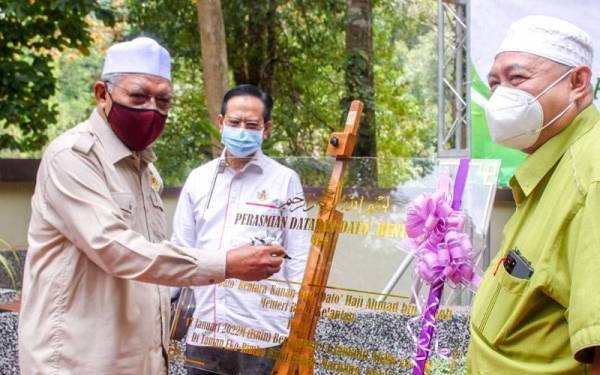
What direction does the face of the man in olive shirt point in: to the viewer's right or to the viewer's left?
to the viewer's left

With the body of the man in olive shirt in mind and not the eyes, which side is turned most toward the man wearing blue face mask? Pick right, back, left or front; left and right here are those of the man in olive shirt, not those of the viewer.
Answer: right

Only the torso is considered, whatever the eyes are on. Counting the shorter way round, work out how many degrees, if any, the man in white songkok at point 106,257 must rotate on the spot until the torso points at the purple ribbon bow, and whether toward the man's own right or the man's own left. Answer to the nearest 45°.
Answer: approximately 45° to the man's own left

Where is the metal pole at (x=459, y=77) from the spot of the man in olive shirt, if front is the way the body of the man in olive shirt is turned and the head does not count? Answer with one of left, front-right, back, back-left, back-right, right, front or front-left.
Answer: back-right

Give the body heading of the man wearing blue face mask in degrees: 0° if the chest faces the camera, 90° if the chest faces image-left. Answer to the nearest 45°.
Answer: approximately 0°

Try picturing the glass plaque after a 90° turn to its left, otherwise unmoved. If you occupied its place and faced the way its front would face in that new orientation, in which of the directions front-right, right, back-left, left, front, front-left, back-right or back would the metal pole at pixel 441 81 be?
left

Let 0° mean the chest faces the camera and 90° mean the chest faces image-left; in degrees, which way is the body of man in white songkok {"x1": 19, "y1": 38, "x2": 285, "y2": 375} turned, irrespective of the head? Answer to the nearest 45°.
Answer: approximately 315°
